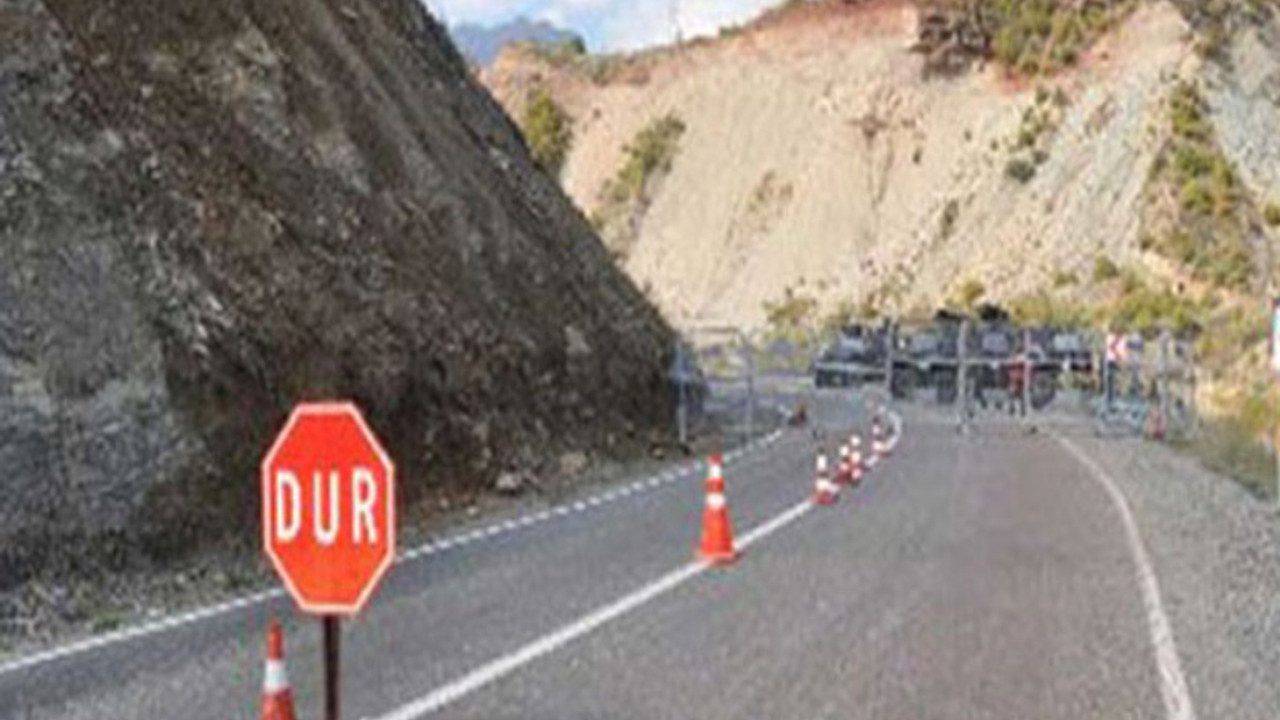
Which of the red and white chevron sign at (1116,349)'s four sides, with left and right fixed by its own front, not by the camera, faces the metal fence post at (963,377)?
right

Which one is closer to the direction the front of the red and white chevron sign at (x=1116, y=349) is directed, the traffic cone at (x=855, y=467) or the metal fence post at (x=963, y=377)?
the traffic cone

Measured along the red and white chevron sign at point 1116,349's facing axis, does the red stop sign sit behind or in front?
in front

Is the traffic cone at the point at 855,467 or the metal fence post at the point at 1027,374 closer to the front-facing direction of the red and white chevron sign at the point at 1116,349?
the traffic cone

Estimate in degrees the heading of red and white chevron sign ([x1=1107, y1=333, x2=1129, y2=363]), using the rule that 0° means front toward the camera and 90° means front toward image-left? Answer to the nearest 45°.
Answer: approximately 0°

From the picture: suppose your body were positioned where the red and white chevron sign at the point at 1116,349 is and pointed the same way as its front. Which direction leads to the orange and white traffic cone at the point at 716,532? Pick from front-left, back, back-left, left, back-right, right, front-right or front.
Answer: front

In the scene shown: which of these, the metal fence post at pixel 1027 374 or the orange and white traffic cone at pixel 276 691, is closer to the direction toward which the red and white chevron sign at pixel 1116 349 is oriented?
the orange and white traffic cone

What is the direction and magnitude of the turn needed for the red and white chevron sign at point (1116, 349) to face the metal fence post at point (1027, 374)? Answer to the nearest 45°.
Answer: approximately 135° to its right

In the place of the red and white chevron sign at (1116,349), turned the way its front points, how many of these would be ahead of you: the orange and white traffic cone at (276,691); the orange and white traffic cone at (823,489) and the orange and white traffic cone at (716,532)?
3

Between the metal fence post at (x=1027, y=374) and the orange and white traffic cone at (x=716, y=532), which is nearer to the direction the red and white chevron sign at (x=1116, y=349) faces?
the orange and white traffic cone

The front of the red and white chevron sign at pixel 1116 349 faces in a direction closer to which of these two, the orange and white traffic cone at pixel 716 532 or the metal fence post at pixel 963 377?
the orange and white traffic cone

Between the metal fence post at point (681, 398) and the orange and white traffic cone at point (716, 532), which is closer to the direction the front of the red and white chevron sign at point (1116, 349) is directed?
the orange and white traffic cone

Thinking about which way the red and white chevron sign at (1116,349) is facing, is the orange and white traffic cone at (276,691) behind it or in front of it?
in front

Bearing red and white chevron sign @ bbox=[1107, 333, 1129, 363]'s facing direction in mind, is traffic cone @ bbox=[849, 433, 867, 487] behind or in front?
in front
